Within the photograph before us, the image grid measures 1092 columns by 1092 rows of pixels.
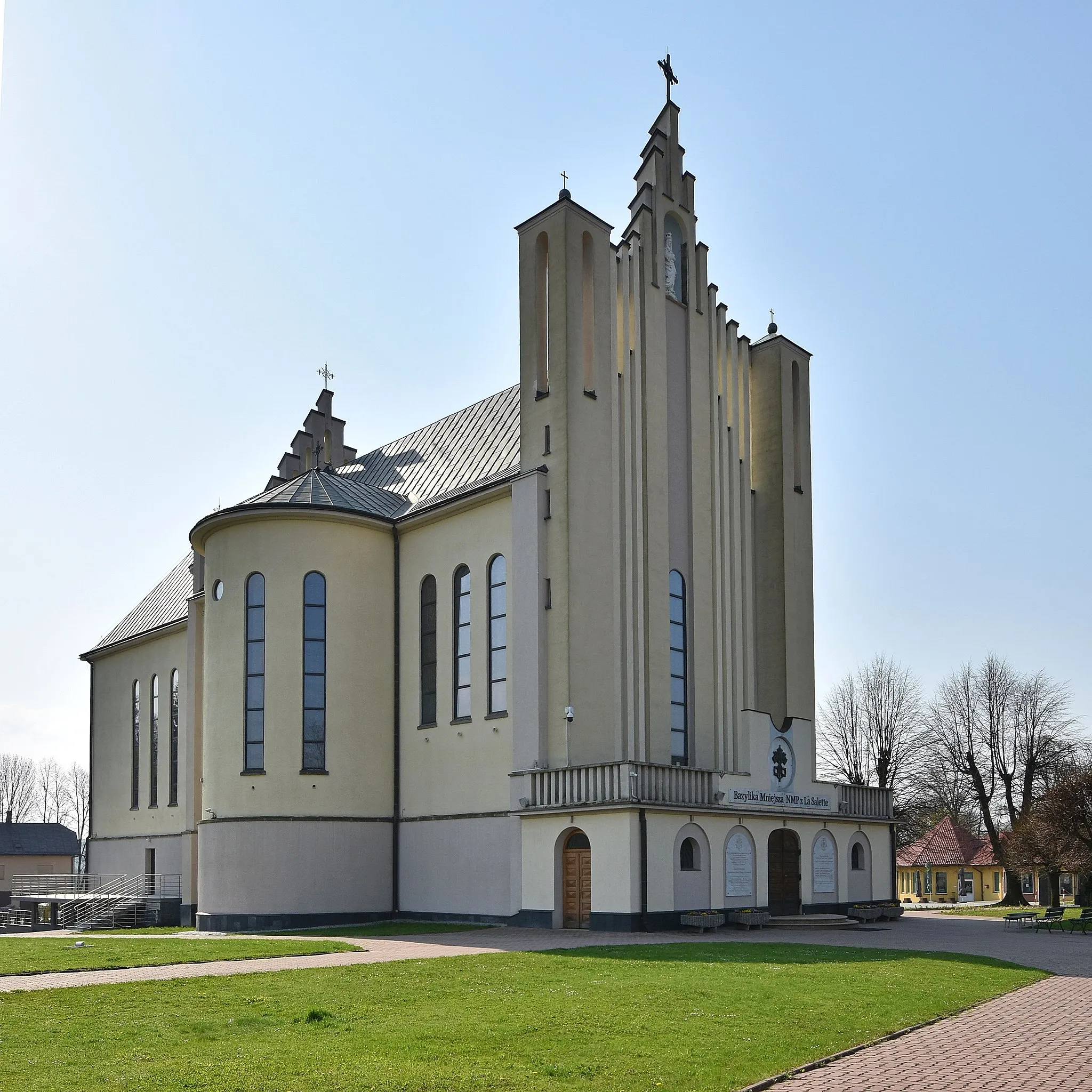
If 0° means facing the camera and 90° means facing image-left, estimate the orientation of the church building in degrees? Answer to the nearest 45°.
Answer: approximately 315°

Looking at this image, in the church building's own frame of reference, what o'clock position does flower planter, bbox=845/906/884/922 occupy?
The flower planter is roughly at 10 o'clock from the church building.

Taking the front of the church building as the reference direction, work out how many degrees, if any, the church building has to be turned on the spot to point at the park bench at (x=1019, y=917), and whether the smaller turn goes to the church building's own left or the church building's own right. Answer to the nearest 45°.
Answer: approximately 45° to the church building's own left
